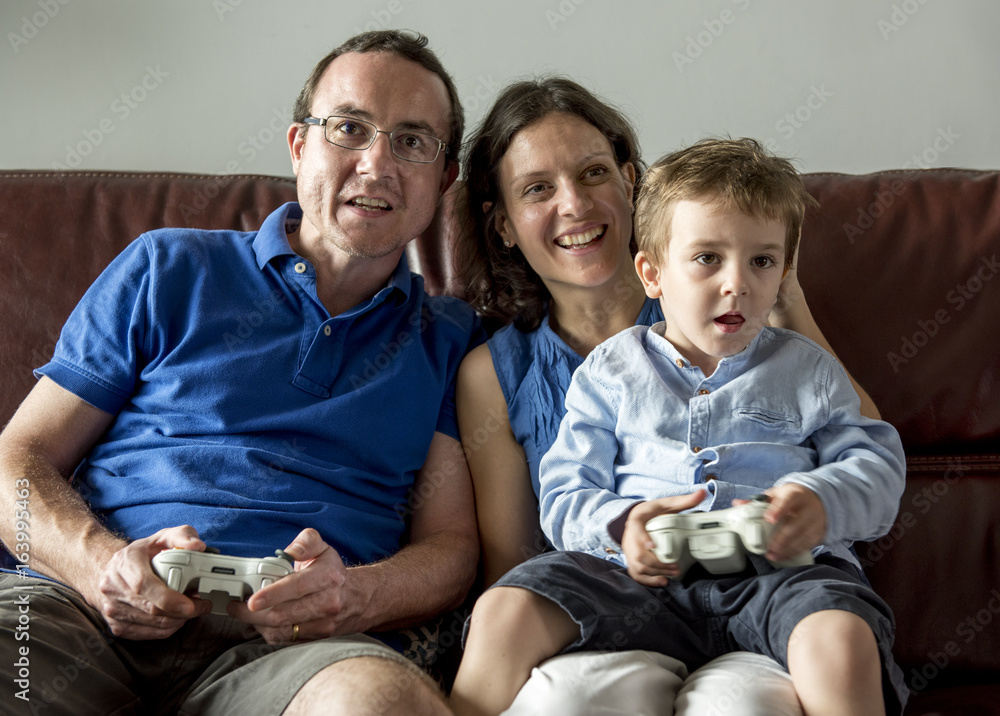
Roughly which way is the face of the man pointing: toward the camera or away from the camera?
toward the camera

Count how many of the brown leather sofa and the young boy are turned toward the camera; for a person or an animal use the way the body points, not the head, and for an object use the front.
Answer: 2

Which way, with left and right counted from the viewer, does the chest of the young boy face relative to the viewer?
facing the viewer

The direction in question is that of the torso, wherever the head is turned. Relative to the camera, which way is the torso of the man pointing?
toward the camera

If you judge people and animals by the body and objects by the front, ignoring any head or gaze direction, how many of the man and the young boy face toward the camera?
2

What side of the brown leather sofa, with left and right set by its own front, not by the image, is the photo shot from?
front
